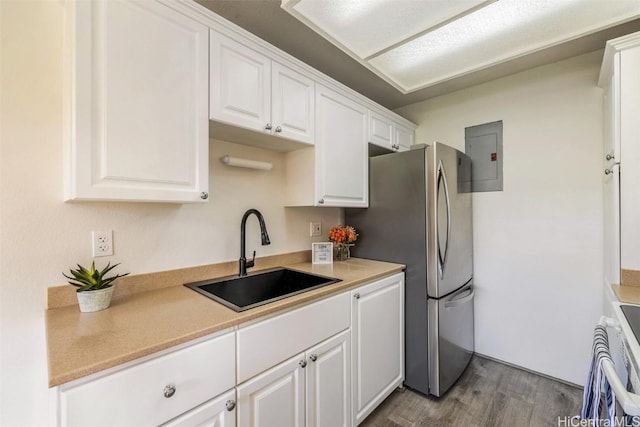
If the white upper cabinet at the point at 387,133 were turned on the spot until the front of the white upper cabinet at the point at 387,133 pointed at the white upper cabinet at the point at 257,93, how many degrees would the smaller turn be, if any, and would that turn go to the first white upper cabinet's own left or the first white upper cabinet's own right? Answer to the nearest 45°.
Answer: approximately 90° to the first white upper cabinet's own right

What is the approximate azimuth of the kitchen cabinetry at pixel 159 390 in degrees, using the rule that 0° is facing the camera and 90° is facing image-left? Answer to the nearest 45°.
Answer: approximately 315°

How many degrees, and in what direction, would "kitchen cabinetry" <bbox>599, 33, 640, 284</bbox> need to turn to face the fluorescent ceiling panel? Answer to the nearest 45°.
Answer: approximately 45° to its left

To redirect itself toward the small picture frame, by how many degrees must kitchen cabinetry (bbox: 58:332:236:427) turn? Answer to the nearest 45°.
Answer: approximately 90° to its left

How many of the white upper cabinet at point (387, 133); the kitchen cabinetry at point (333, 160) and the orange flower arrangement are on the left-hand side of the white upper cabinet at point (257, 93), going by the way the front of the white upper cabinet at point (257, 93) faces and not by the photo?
3

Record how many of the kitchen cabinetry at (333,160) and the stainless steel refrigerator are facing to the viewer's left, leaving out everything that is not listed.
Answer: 0

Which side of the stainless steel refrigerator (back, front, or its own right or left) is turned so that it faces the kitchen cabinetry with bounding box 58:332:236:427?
right

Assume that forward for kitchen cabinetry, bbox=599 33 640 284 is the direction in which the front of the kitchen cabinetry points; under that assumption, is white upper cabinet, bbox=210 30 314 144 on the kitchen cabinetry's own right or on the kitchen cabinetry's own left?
on the kitchen cabinetry's own left

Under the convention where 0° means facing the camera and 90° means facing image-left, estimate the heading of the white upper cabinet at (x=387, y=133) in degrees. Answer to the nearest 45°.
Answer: approximately 315°

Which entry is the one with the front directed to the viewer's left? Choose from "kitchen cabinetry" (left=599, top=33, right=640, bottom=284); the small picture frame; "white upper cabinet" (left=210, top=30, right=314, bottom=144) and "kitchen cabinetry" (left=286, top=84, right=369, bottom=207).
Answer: "kitchen cabinetry" (left=599, top=33, right=640, bottom=284)
